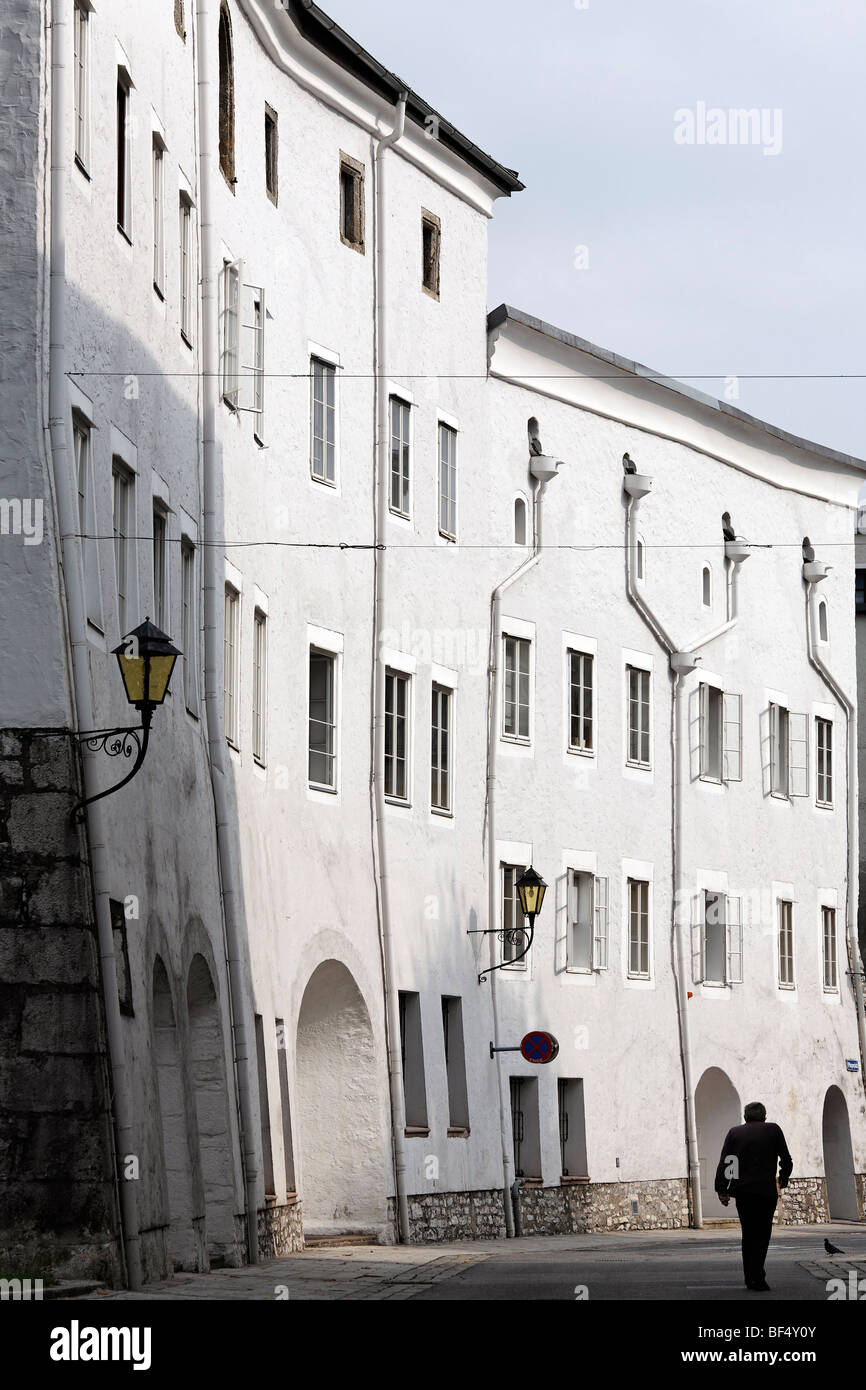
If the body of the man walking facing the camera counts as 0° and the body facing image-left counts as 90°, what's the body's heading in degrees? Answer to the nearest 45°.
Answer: approximately 180°

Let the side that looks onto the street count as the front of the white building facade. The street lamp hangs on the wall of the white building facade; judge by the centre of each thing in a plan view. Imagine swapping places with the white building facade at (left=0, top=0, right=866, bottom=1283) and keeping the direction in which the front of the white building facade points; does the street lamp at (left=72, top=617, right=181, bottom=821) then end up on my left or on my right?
on my right

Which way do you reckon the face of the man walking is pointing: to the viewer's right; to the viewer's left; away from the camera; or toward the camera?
away from the camera

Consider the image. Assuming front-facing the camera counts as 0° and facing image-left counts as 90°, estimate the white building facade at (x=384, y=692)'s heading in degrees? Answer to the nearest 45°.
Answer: approximately 315°

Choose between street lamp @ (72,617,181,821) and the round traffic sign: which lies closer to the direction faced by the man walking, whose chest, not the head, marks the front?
the round traffic sign
